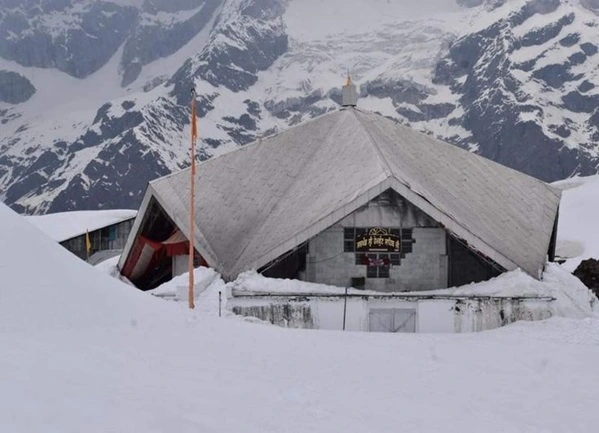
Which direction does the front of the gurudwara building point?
toward the camera
